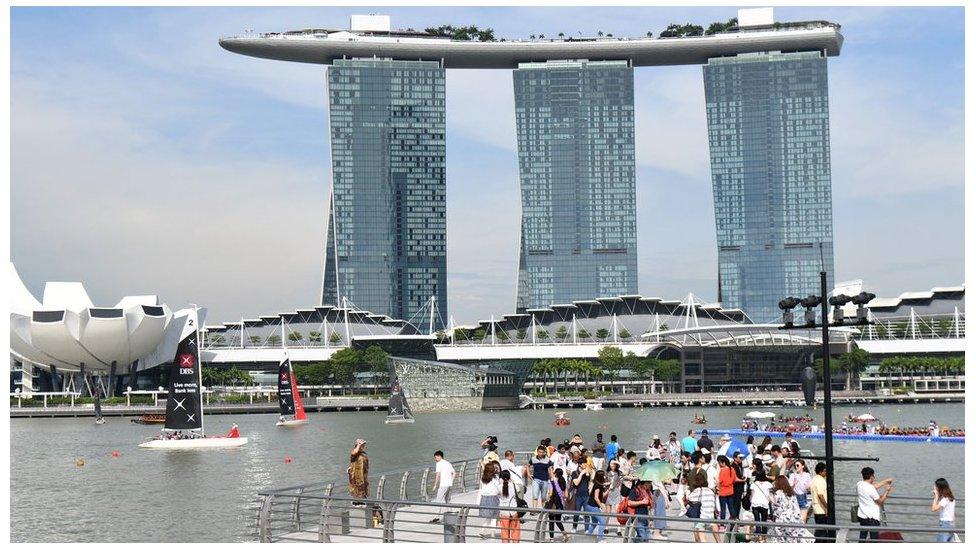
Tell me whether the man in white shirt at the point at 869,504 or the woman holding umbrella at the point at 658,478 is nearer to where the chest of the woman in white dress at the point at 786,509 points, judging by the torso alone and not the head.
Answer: the woman holding umbrella

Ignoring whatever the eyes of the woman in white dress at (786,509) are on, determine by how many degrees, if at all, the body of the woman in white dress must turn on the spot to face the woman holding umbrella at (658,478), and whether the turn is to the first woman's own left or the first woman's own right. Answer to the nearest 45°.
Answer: approximately 45° to the first woman's own left

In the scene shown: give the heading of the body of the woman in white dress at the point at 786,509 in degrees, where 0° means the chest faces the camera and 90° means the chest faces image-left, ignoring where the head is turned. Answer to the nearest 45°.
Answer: approximately 180°

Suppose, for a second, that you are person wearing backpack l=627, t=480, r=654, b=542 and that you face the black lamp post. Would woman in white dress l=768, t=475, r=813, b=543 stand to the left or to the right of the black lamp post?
right

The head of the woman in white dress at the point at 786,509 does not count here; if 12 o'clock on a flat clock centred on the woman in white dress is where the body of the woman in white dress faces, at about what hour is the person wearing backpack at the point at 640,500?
The person wearing backpack is roughly at 9 o'clock from the woman in white dress.

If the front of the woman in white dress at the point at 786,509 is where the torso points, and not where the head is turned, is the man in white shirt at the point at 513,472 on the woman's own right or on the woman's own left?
on the woman's own left
